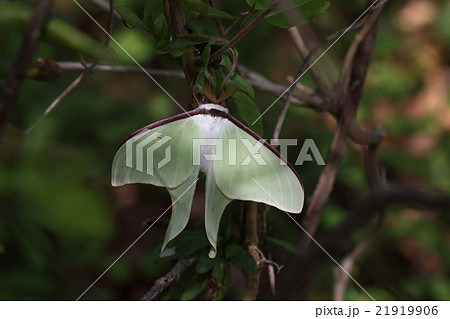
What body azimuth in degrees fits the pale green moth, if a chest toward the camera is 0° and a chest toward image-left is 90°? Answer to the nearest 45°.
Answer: approximately 180°
